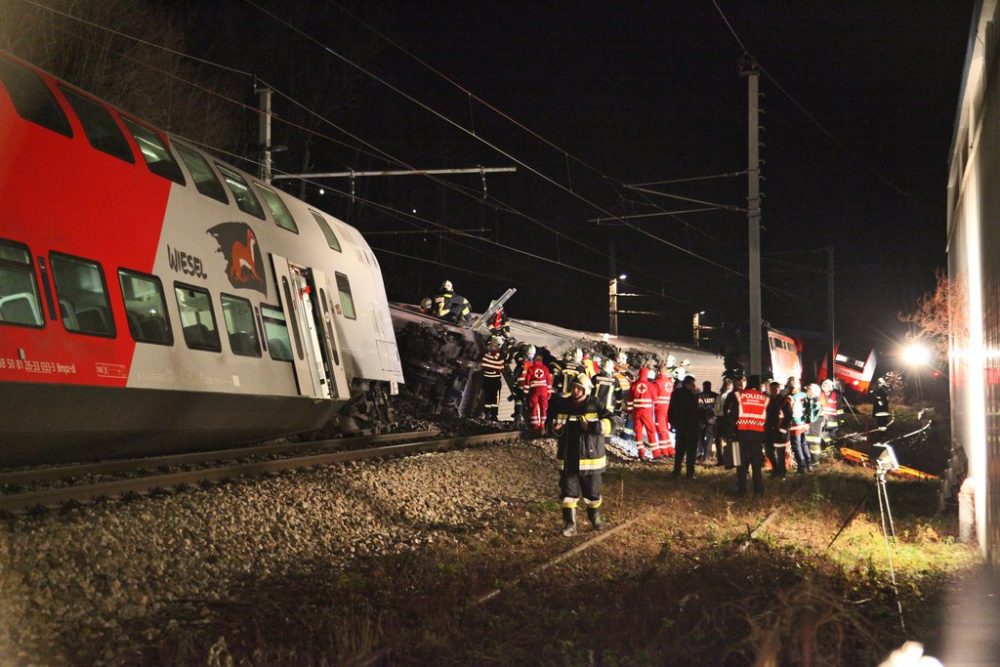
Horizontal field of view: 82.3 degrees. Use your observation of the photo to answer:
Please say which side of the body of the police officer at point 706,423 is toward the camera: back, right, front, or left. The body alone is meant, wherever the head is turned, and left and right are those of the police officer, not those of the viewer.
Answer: back

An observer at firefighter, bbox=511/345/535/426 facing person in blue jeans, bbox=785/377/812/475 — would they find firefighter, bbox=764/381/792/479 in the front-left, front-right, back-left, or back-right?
front-right

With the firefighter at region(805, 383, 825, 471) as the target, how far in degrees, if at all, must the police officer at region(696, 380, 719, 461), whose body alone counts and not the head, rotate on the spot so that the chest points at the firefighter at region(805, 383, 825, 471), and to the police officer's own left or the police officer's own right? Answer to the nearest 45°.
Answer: approximately 45° to the police officer's own right

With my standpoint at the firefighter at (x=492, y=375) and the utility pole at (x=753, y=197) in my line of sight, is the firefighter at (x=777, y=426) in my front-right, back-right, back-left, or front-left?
front-right

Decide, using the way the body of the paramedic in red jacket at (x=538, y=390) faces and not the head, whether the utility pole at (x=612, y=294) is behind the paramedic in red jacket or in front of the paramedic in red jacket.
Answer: in front

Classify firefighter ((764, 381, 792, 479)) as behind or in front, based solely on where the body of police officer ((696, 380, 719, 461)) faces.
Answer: behind

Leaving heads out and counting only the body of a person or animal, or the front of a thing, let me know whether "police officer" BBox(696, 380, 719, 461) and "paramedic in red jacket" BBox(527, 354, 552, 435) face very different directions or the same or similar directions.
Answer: same or similar directions

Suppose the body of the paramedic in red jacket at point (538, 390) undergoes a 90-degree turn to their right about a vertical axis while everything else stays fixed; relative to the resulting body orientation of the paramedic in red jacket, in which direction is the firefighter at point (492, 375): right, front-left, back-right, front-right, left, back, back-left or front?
back-left

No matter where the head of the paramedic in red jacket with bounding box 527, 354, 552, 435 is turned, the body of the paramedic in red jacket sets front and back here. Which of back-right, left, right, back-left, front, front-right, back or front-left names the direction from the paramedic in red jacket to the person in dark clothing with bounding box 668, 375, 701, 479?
back-right

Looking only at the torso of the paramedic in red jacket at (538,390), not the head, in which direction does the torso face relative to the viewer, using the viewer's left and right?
facing away from the viewer

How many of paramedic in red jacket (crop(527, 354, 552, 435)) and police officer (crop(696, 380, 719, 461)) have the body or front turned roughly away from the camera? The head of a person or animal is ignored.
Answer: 2

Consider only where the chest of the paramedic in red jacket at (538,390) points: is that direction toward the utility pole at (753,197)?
no

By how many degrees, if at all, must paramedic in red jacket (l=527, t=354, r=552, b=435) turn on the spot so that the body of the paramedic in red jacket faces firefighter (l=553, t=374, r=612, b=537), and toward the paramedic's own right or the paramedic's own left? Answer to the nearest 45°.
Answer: approximately 180°
